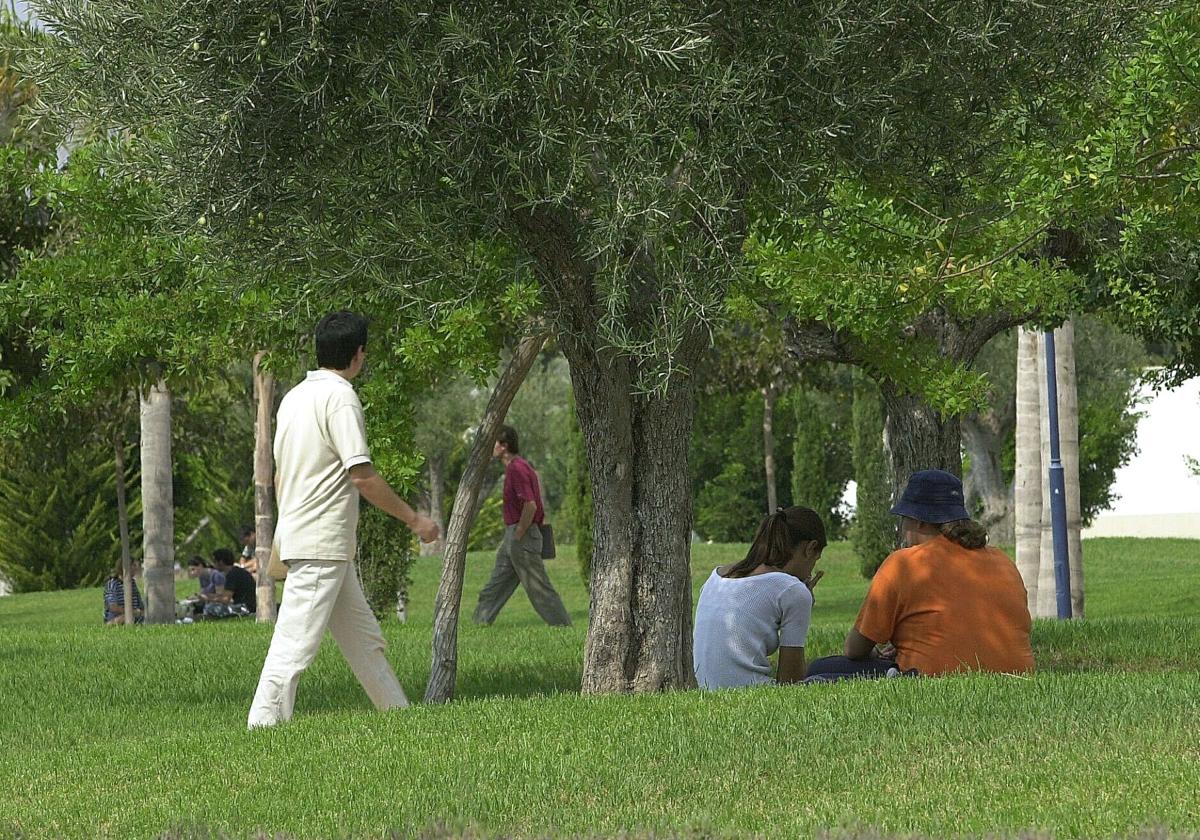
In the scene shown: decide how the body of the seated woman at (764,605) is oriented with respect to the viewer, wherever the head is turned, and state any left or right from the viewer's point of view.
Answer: facing away from the viewer and to the right of the viewer

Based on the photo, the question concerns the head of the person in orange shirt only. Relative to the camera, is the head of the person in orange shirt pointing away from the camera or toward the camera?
away from the camera

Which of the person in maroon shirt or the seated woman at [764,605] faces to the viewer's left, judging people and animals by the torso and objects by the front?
the person in maroon shirt

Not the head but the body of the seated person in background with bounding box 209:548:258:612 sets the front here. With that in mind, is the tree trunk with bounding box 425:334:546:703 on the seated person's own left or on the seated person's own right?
on the seated person's own left

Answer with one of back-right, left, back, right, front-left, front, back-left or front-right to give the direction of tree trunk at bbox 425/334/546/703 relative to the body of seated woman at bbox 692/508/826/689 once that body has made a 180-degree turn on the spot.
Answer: right

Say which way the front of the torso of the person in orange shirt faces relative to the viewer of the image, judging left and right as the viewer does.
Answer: facing away from the viewer and to the left of the viewer

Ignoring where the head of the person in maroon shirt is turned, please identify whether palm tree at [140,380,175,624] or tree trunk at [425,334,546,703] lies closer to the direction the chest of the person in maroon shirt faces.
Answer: the palm tree

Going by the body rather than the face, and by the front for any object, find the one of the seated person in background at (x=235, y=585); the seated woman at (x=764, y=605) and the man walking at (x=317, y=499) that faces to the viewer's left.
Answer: the seated person in background

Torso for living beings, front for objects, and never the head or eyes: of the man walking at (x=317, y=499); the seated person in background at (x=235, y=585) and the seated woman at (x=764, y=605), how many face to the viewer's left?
1

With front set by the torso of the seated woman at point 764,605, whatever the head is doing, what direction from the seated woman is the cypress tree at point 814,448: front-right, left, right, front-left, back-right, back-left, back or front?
front-left

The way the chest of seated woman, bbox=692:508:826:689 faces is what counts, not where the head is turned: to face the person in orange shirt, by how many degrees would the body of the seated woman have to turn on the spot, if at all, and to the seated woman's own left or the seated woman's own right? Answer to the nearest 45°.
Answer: approximately 45° to the seated woman's own right

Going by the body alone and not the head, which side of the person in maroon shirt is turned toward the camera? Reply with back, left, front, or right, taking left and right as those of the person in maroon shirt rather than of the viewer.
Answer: left

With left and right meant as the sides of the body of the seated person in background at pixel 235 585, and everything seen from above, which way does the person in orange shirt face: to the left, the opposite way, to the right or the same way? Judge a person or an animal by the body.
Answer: to the right

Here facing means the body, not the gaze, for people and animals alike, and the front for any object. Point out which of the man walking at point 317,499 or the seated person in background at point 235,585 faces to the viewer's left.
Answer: the seated person in background

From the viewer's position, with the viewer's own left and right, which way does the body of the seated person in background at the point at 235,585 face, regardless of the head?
facing to the left of the viewer

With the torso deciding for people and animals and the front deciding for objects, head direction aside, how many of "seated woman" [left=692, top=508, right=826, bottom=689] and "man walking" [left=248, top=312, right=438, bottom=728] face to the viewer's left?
0
